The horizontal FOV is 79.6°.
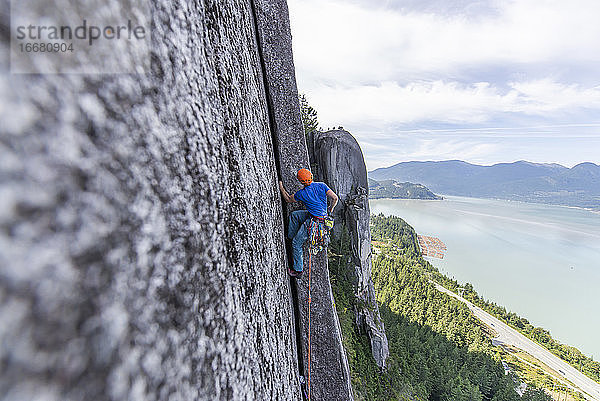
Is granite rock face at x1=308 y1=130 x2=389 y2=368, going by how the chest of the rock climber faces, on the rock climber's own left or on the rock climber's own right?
on the rock climber's own right

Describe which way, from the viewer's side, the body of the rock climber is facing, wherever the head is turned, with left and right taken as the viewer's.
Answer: facing away from the viewer and to the left of the viewer
